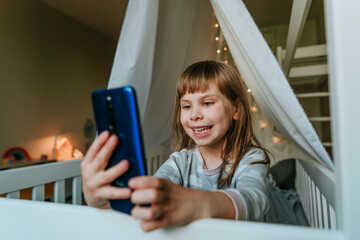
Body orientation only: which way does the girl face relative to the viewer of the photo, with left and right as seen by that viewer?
facing the viewer and to the left of the viewer

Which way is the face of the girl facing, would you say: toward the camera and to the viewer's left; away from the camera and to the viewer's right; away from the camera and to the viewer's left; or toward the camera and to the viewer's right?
toward the camera and to the viewer's left

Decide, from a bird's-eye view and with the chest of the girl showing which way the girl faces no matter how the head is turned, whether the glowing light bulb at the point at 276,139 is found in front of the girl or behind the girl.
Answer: behind
